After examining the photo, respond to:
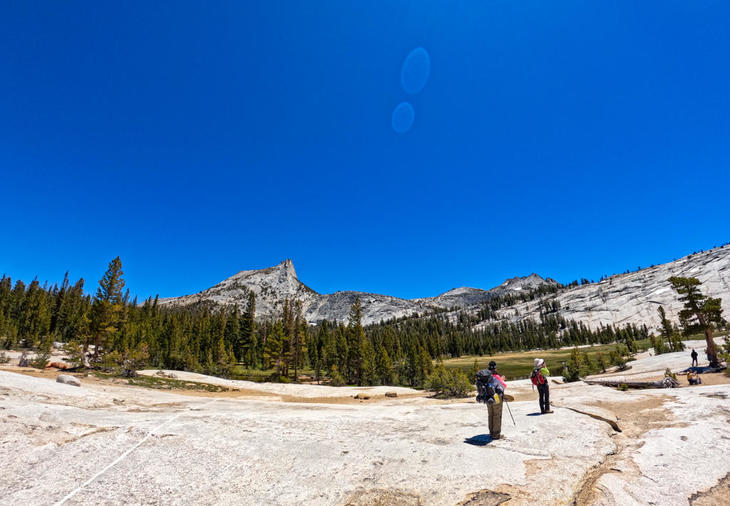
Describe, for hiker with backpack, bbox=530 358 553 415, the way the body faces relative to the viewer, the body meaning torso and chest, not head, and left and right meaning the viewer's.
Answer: facing away from the viewer and to the right of the viewer

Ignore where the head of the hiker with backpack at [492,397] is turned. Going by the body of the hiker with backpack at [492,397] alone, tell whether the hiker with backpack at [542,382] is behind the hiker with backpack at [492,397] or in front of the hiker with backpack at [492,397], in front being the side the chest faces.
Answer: in front

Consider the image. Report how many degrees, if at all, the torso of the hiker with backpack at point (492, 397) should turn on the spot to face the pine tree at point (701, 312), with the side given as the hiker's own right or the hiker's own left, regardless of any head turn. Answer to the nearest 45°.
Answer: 0° — they already face it

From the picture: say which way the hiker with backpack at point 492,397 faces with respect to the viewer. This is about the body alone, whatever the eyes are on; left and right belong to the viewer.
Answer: facing away from the viewer and to the right of the viewer

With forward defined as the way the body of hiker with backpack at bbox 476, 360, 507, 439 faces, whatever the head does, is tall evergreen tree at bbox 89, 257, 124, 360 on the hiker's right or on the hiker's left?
on the hiker's left

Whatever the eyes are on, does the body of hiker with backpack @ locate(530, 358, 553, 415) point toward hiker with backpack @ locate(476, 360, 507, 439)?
no

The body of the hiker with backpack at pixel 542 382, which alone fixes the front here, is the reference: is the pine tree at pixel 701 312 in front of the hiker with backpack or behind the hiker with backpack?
in front

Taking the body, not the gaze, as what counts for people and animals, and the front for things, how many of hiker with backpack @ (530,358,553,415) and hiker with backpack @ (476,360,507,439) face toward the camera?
0

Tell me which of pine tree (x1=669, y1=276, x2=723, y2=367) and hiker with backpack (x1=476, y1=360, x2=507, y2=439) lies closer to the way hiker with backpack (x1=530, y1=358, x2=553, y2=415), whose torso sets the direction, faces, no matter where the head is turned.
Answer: the pine tree

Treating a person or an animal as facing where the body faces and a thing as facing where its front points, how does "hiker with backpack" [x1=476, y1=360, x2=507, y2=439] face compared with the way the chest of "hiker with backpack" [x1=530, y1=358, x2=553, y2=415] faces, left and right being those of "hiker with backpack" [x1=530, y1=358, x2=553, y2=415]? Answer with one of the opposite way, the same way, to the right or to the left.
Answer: the same way
